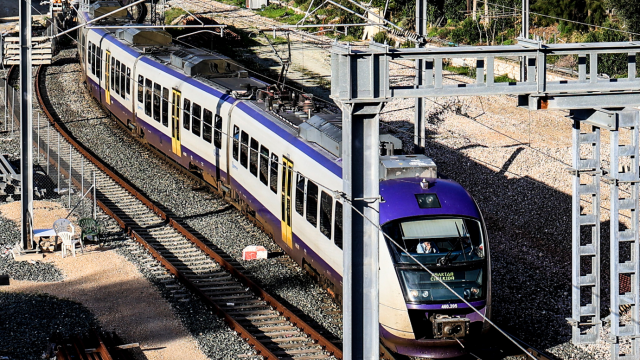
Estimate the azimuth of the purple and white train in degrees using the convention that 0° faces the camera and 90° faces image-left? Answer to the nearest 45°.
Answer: approximately 315°

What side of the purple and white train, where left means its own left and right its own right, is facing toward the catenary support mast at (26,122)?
right

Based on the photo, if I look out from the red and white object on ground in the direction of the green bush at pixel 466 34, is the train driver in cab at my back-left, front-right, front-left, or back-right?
back-right

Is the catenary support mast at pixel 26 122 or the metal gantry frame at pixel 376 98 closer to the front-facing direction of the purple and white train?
the metal gantry frame
